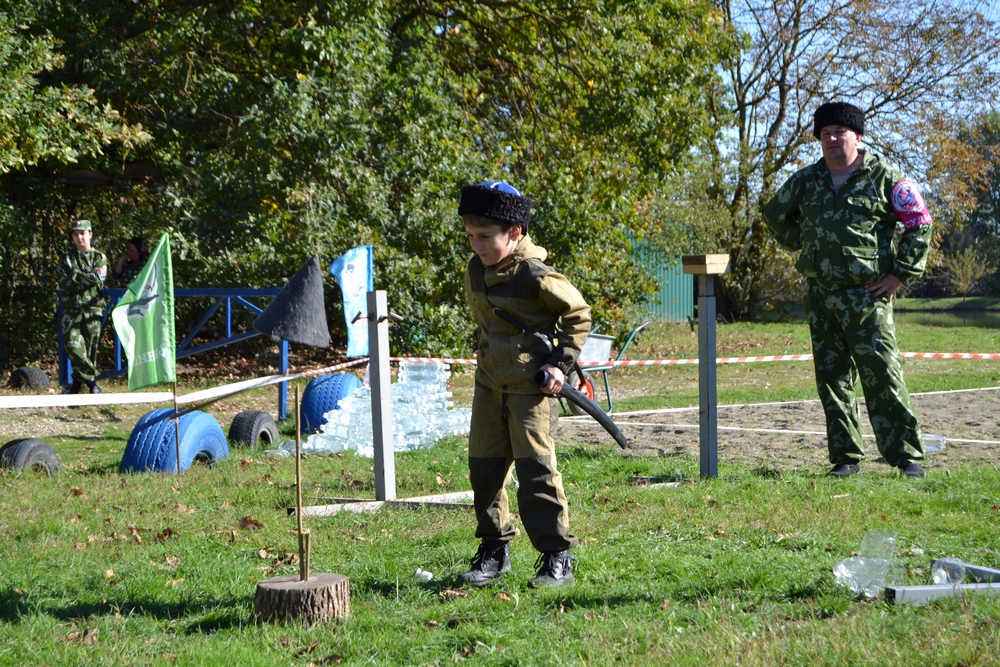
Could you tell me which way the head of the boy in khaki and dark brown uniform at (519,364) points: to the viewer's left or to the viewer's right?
to the viewer's left

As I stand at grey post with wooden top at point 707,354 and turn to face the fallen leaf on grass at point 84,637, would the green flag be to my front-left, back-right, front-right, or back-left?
front-right

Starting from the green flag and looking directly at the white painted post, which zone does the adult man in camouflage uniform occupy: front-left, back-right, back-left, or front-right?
front-left

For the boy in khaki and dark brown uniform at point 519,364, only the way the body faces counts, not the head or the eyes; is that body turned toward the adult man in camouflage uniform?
no

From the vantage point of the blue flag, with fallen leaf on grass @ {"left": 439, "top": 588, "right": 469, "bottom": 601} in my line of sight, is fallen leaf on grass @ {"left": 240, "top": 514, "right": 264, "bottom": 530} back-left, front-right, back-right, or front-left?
front-right

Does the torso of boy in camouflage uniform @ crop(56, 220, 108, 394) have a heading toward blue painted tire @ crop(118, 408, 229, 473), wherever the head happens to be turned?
yes

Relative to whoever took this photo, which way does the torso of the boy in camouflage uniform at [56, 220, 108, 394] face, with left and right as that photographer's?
facing the viewer

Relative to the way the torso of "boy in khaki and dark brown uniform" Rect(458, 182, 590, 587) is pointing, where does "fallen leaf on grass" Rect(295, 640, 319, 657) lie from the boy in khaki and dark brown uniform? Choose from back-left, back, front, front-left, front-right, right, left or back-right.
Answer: front

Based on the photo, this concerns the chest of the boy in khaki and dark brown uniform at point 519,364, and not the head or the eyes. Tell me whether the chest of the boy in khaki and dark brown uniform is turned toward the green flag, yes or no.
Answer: no

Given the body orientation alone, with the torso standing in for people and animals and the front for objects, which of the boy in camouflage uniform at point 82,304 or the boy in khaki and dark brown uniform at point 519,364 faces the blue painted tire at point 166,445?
the boy in camouflage uniform at point 82,304

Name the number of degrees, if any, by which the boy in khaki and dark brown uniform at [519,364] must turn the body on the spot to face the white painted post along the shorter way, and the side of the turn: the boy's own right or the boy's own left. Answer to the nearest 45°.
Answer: approximately 90° to the boy's own right

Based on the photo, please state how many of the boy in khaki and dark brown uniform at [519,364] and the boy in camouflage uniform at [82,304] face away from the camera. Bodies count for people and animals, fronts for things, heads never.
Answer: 0

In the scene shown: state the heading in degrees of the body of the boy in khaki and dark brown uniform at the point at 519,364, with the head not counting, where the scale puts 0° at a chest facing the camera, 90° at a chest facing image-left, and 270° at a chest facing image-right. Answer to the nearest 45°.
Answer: approximately 45°

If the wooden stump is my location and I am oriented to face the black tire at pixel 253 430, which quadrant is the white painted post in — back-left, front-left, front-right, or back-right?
front-right

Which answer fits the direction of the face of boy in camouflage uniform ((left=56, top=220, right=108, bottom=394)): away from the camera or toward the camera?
toward the camera

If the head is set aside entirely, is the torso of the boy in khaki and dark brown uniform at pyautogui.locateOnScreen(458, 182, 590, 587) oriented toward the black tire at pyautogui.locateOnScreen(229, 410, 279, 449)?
no
